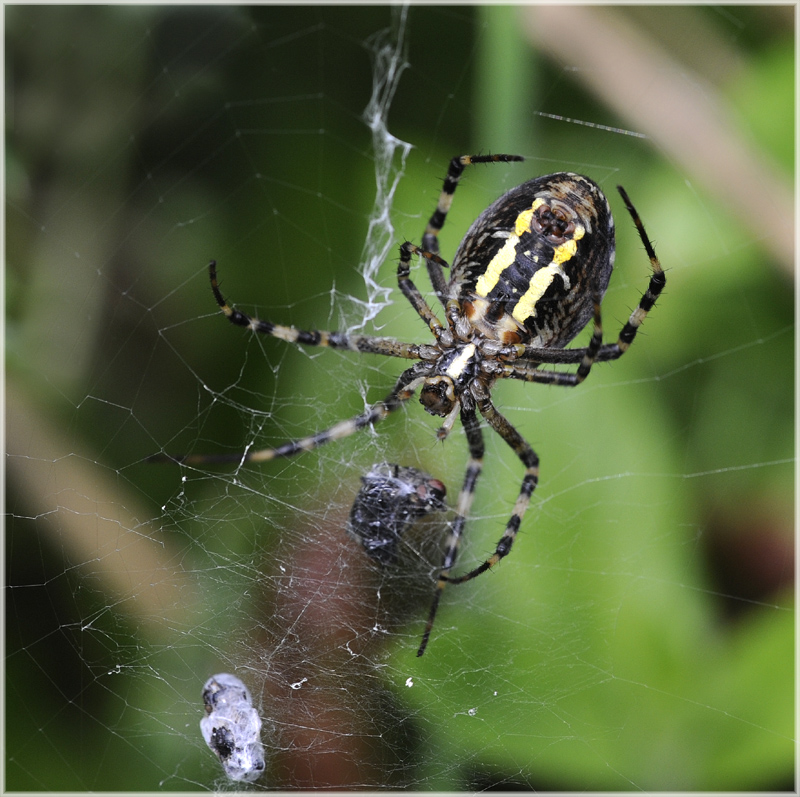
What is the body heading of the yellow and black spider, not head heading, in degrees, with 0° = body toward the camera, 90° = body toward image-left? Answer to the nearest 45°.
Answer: approximately 90°
